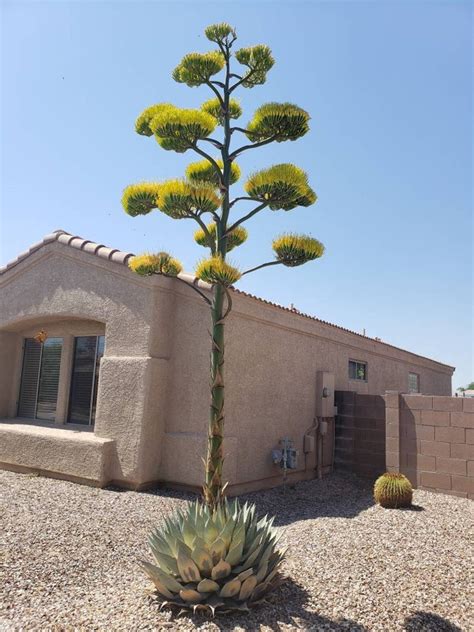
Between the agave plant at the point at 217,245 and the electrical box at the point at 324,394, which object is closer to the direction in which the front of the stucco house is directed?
the agave plant

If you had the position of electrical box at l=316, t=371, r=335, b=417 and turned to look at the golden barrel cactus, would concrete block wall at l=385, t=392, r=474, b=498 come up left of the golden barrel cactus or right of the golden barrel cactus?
left

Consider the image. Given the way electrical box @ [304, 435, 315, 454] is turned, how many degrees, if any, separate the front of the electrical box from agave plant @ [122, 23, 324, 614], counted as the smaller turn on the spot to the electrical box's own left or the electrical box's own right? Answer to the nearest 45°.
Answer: approximately 45° to the electrical box's own right

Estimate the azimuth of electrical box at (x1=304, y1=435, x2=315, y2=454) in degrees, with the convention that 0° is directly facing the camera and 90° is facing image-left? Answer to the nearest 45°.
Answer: approximately 315°

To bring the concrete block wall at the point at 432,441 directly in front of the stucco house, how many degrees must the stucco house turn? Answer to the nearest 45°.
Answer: approximately 135° to its left

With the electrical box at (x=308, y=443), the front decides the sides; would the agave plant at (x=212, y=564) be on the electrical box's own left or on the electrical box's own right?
on the electrical box's own right

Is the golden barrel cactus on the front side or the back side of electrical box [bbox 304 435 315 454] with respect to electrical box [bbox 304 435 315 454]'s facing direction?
on the front side

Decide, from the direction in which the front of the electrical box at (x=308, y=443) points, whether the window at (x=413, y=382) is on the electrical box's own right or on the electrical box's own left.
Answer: on the electrical box's own left

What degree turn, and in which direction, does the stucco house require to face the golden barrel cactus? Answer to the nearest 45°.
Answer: approximately 45° to its left
